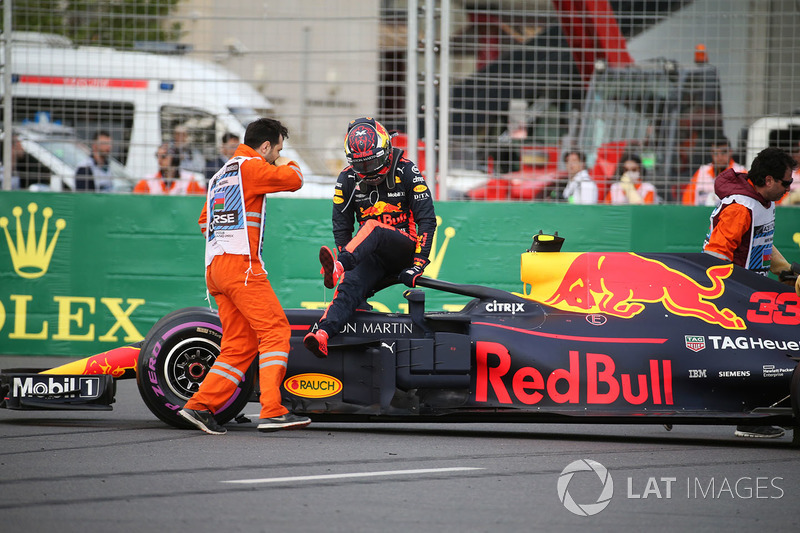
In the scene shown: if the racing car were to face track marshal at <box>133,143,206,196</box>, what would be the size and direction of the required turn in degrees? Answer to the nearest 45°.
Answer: approximately 45° to its right

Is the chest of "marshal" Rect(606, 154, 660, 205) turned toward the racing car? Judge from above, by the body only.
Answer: yes

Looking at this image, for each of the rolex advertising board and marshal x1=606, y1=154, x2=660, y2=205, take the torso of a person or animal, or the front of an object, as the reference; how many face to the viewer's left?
0

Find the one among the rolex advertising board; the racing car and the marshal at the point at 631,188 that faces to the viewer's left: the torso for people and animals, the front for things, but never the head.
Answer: the racing car

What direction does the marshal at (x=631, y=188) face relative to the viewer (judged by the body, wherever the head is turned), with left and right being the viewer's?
facing the viewer

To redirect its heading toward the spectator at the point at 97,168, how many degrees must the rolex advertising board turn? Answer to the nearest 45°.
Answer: approximately 135° to its right

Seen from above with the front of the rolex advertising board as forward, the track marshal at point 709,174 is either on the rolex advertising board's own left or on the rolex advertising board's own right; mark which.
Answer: on the rolex advertising board's own left

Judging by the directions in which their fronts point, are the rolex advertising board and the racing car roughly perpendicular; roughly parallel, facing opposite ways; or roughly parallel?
roughly perpendicular

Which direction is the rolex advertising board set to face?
toward the camera

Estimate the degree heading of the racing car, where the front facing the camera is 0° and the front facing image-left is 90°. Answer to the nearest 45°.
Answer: approximately 90°

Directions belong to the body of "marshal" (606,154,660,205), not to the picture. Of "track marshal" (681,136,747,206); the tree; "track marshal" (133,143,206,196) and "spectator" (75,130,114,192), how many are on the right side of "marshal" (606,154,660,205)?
3

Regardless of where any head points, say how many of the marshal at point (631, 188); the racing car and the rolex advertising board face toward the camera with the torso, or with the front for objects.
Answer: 2

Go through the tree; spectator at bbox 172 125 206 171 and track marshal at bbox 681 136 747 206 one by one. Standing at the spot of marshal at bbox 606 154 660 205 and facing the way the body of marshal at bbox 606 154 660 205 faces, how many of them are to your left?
1

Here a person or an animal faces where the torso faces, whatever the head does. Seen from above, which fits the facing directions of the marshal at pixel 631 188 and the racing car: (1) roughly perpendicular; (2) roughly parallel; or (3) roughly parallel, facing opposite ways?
roughly perpendicular
